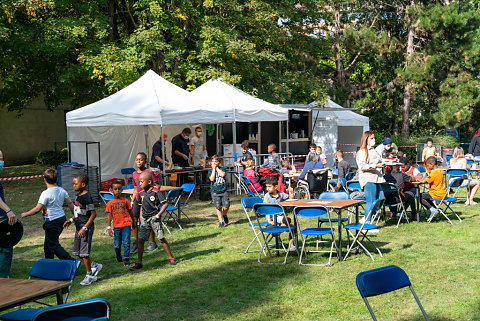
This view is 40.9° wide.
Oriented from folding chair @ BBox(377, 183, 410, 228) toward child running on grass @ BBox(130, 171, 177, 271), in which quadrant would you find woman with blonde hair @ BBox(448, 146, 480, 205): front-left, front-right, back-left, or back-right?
back-right

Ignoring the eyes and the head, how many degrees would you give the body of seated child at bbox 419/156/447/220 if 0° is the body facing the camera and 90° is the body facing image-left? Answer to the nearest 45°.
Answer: approximately 90°

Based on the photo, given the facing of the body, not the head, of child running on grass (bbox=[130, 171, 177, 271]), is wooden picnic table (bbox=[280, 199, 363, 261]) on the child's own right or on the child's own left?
on the child's own left

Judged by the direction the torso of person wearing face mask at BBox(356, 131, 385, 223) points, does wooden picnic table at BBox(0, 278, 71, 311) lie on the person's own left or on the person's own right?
on the person's own right

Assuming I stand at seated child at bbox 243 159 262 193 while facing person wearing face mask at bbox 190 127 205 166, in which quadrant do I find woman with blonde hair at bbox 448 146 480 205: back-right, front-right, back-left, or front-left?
back-right

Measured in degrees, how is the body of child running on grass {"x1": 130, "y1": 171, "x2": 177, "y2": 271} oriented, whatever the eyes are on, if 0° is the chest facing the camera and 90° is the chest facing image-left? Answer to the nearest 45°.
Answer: approximately 45°
